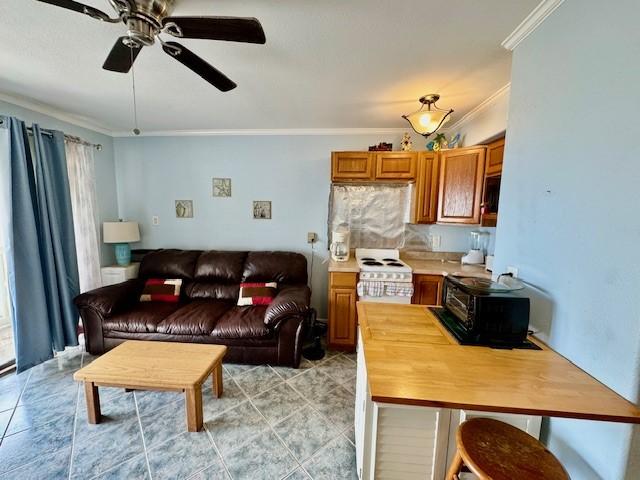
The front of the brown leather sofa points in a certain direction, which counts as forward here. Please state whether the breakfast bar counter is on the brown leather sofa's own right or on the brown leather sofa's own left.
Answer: on the brown leather sofa's own left

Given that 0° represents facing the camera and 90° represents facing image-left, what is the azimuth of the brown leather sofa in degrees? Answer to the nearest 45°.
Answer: approximately 45°

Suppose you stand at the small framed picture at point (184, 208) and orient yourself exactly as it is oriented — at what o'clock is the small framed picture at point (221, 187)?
the small framed picture at point (221, 187) is roughly at 10 o'clock from the small framed picture at point (184, 208).

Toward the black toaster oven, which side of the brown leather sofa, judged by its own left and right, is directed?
left

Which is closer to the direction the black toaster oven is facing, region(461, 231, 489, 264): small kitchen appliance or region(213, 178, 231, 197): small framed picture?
the small framed picture

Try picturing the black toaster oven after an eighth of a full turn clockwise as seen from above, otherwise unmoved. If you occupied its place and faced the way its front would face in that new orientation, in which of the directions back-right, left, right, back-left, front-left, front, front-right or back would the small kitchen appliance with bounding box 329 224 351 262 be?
front-right

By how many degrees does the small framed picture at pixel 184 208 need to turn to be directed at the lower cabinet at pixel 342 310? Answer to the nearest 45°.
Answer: approximately 45° to its left

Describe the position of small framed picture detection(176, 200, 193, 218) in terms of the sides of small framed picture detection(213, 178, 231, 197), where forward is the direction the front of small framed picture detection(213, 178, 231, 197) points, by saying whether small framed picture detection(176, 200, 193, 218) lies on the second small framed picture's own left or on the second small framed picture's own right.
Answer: on the second small framed picture's own right

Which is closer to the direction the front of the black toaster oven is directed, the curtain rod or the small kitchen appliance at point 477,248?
the curtain rod

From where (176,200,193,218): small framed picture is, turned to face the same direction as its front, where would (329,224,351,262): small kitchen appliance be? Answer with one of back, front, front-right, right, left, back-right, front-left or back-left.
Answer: front-left

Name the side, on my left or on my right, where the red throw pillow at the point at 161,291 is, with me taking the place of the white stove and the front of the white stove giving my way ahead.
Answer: on my right

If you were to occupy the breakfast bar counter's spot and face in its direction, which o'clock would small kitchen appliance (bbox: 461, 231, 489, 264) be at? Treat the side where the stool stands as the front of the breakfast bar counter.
The small kitchen appliance is roughly at 6 o'clock from the breakfast bar counter.

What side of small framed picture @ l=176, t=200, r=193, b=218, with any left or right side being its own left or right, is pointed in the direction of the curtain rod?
right
